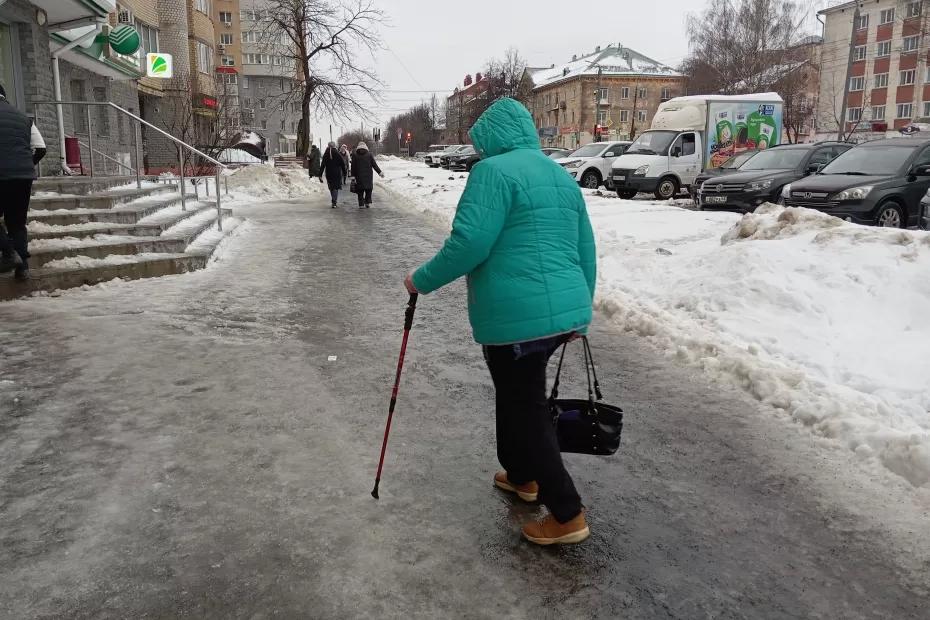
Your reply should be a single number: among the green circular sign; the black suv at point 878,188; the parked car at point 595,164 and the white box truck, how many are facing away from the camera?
0

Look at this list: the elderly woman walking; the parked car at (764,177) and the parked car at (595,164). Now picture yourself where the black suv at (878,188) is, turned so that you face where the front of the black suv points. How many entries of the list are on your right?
2

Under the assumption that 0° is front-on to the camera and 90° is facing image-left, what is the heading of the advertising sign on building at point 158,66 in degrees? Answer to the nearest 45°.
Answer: approximately 0°

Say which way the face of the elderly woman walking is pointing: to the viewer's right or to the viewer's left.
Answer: to the viewer's left

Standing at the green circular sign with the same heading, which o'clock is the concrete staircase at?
The concrete staircase is roughly at 12 o'clock from the green circular sign.

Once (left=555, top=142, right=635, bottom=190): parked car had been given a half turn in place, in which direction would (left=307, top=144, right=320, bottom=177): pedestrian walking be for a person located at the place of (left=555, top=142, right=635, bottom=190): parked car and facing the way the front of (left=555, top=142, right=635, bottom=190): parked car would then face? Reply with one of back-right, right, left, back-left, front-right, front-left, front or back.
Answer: back-left

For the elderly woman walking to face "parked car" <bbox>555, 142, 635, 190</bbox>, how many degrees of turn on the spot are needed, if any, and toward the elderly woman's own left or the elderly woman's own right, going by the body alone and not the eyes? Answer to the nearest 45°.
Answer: approximately 45° to the elderly woman's own right

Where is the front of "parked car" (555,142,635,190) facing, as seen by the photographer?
facing the viewer and to the left of the viewer

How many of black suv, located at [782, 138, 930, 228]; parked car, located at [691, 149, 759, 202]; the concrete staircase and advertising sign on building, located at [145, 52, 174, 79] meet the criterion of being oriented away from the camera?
0
